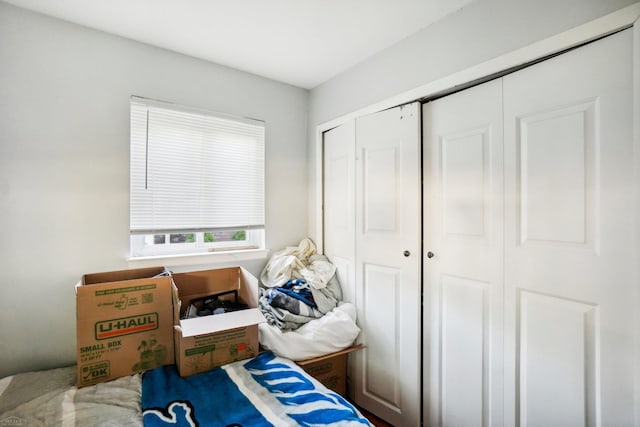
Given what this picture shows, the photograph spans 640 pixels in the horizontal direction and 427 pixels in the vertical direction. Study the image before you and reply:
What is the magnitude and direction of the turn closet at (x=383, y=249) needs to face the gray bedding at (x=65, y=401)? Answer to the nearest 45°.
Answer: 0° — it already faces it

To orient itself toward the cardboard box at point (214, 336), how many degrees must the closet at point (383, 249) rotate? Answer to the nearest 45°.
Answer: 0° — it already faces it

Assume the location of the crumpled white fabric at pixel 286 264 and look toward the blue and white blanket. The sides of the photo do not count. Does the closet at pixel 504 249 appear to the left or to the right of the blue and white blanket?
left

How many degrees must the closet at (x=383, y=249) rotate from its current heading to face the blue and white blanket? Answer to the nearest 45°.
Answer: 0° — it already faces it
